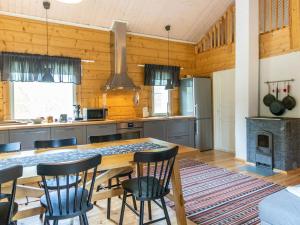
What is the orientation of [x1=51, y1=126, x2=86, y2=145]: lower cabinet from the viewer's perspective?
toward the camera

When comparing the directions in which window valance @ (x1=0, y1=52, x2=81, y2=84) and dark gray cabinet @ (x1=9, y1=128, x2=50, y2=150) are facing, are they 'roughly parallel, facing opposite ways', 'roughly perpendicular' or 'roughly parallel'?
roughly parallel

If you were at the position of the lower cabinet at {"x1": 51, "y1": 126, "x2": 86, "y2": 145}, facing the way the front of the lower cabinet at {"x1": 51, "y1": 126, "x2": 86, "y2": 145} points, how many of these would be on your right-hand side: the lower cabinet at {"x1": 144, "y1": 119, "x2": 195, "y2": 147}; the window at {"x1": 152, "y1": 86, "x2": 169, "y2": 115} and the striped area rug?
0

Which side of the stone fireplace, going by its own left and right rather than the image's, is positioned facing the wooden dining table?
front

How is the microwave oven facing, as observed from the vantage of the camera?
facing the viewer

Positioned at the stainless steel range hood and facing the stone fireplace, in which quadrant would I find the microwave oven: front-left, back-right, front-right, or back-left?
back-right

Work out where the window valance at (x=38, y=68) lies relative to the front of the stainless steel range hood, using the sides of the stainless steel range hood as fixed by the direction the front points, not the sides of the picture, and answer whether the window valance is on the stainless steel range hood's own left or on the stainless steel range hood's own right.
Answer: on the stainless steel range hood's own right

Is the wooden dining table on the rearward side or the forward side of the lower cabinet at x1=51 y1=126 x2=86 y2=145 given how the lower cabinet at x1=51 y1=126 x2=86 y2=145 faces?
on the forward side

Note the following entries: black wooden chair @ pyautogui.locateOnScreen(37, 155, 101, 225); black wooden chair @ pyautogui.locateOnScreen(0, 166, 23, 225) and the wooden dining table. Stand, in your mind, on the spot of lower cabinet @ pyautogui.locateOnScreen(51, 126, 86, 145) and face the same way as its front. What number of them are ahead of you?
3

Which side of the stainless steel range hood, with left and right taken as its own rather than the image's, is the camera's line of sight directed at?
front

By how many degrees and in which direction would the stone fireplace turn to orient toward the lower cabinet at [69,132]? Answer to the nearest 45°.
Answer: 0° — it already faces it
